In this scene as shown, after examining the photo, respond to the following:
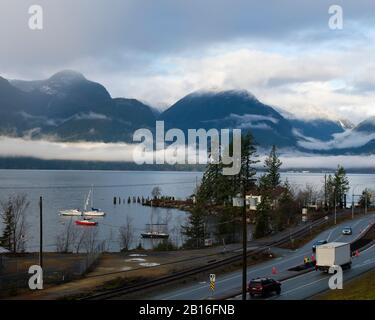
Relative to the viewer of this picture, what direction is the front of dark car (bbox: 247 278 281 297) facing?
facing away from the viewer and to the right of the viewer
